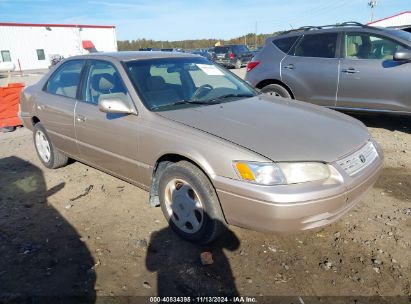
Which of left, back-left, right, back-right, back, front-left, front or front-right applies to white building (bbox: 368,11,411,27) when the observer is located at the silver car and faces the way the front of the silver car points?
left

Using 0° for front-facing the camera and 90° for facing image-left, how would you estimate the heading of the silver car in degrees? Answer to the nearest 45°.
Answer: approximately 270°

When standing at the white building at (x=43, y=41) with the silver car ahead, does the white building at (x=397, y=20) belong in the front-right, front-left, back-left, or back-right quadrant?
front-left

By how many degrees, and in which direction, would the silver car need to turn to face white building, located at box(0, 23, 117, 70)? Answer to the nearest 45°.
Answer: approximately 135° to its left

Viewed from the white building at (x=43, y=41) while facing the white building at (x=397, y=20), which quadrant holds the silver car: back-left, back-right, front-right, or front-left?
front-right

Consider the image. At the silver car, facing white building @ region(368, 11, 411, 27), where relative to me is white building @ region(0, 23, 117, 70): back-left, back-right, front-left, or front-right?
front-left

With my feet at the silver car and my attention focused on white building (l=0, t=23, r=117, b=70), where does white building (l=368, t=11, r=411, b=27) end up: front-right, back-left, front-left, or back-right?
front-right
